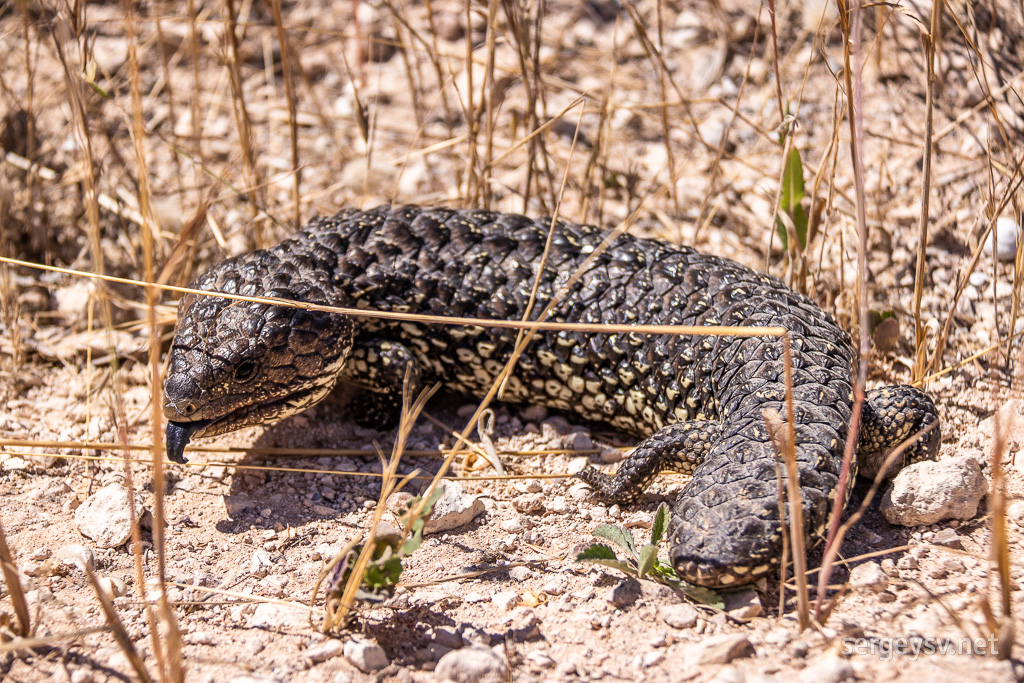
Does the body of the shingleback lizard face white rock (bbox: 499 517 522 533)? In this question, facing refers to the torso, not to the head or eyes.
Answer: no

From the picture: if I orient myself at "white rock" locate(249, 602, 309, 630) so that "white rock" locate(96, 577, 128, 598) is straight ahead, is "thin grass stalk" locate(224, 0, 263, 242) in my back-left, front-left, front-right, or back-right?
front-right

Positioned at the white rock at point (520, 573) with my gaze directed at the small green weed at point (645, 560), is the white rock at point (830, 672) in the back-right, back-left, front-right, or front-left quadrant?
front-right

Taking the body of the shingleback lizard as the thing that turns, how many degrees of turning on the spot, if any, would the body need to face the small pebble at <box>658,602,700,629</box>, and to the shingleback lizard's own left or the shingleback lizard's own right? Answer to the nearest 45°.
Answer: approximately 90° to the shingleback lizard's own left

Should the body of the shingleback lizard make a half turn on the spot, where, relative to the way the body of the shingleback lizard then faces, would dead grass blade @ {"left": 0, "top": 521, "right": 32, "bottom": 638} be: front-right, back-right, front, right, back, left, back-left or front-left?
back-right

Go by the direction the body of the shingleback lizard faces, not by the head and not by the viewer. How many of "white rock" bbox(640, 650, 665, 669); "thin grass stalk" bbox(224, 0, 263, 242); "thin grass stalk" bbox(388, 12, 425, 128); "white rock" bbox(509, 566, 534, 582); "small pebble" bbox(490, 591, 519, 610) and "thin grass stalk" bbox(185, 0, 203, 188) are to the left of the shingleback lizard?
3

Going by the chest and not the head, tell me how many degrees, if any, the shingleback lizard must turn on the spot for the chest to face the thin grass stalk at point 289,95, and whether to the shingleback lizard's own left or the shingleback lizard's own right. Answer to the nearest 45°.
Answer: approximately 45° to the shingleback lizard's own right

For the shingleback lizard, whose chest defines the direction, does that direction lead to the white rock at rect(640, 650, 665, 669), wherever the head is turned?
no

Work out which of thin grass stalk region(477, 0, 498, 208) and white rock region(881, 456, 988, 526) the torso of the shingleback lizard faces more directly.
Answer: the thin grass stalk

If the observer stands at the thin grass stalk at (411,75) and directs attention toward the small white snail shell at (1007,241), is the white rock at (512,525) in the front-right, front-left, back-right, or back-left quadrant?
front-right

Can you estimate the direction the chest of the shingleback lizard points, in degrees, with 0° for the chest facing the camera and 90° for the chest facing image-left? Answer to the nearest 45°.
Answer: approximately 90°

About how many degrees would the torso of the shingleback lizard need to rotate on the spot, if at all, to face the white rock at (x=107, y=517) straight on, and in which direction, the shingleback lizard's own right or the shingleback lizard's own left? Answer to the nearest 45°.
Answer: approximately 45° to the shingleback lizard's own left
